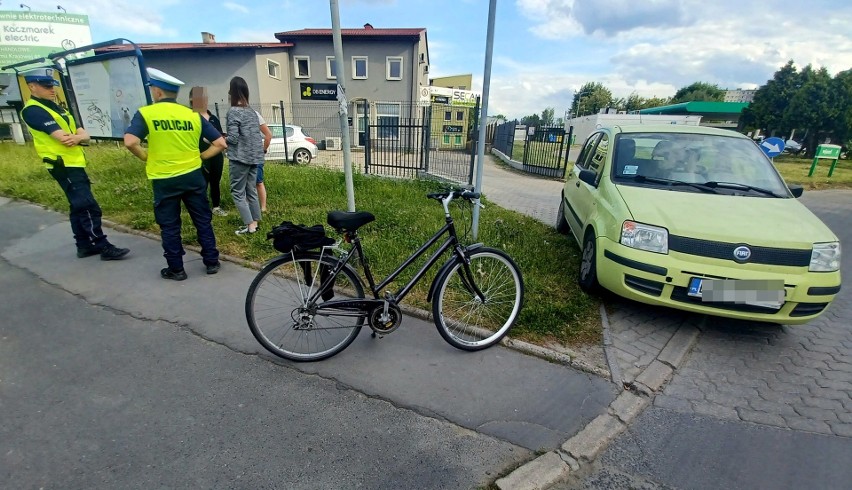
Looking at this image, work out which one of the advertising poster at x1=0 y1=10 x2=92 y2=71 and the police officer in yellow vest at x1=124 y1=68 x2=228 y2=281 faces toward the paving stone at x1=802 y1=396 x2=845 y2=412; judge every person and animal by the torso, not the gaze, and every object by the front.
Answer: the advertising poster

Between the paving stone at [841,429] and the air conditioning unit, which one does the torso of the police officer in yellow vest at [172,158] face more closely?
the air conditioning unit

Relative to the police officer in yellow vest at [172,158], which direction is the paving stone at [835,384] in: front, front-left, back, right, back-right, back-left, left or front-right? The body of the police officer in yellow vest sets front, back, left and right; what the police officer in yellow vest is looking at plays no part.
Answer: back-right

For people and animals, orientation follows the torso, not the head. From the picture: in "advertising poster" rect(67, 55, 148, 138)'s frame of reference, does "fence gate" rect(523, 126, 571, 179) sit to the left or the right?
on its left

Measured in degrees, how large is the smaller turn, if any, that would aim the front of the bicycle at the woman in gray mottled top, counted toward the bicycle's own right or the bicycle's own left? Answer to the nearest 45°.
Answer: approximately 135° to the bicycle's own left

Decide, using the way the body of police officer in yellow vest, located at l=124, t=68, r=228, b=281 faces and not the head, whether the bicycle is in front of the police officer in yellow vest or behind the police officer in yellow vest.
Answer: behind

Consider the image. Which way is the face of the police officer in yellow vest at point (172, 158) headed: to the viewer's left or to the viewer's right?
to the viewer's right

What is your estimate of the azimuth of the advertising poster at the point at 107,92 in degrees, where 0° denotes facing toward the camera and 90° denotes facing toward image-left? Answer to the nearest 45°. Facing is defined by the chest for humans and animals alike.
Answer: approximately 0°

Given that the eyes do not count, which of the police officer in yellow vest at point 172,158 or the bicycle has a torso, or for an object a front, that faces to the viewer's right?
the bicycle

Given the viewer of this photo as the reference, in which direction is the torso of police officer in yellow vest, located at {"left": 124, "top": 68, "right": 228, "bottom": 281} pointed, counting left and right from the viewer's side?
facing away from the viewer

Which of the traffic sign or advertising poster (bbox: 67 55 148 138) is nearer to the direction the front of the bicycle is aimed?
the traffic sign

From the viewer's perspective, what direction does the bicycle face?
to the viewer's right
